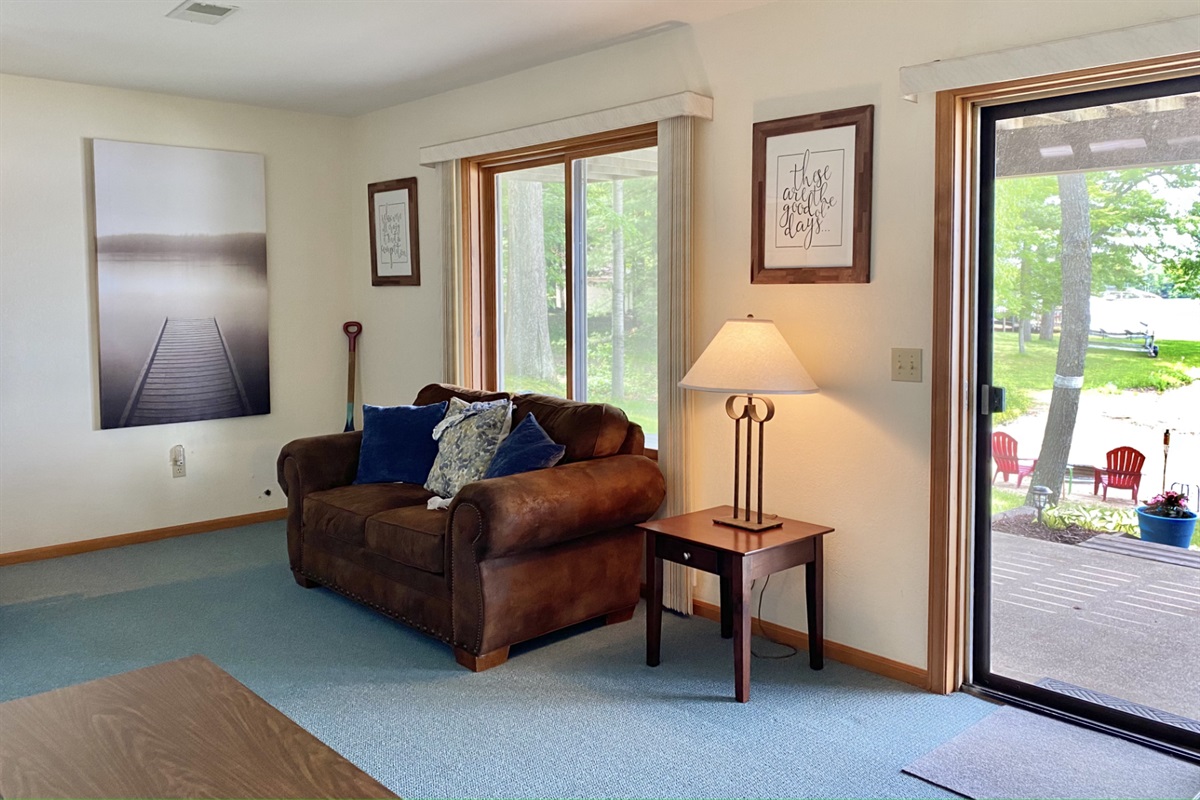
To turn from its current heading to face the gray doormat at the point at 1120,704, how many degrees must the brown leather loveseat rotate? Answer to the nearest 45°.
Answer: approximately 90° to its left

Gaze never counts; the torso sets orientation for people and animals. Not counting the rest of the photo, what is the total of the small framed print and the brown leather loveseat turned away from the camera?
0

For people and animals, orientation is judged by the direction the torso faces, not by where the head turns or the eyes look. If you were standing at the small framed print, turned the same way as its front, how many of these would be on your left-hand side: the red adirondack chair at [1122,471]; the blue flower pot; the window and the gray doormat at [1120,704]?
4

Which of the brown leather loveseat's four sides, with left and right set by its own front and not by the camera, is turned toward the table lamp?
left

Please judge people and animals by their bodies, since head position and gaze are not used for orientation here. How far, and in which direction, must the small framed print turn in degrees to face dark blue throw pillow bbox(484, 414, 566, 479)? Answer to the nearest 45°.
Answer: approximately 45° to its left

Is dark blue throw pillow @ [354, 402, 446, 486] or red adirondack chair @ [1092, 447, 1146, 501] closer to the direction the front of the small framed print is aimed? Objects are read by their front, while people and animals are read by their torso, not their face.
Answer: the dark blue throw pillow

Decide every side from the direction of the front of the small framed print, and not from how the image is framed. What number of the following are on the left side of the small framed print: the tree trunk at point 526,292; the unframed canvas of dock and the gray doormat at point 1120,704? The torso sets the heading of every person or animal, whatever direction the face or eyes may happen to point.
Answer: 1

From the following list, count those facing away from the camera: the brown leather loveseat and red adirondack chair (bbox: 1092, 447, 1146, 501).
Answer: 1

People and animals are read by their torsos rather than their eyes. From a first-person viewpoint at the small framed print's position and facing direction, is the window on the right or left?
on its left

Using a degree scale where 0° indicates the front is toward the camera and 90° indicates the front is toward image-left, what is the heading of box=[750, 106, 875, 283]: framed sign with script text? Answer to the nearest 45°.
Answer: approximately 45°

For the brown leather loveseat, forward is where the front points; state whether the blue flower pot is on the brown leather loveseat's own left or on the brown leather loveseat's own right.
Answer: on the brown leather loveseat's own left

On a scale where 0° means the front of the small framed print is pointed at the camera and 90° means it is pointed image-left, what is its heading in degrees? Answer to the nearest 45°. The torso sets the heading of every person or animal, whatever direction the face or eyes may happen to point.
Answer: approximately 45°

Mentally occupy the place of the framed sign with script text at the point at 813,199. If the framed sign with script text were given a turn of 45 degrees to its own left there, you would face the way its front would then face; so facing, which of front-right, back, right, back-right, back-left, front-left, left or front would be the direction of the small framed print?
back-right

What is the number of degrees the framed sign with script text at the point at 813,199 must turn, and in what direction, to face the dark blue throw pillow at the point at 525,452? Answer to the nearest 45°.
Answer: approximately 45° to its right
